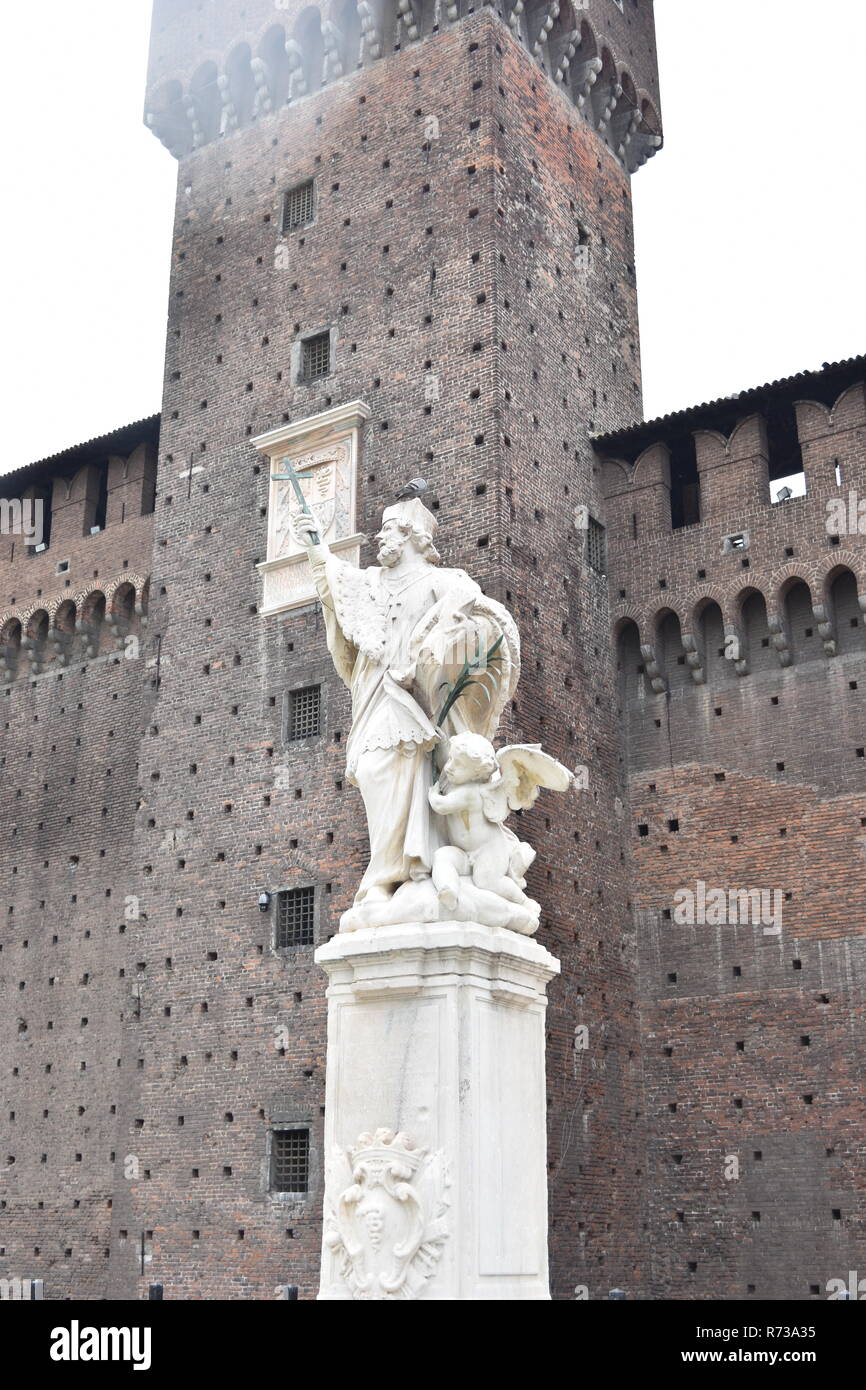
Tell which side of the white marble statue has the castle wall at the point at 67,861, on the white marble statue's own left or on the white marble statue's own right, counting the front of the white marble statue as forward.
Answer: on the white marble statue's own right

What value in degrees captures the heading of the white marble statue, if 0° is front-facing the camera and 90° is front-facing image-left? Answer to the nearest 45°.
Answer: approximately 45°

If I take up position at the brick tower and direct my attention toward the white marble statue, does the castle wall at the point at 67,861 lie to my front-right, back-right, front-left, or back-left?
back-right

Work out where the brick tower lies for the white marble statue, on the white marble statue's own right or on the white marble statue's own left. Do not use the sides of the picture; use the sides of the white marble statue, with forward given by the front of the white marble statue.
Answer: on the white marble statue's own right
